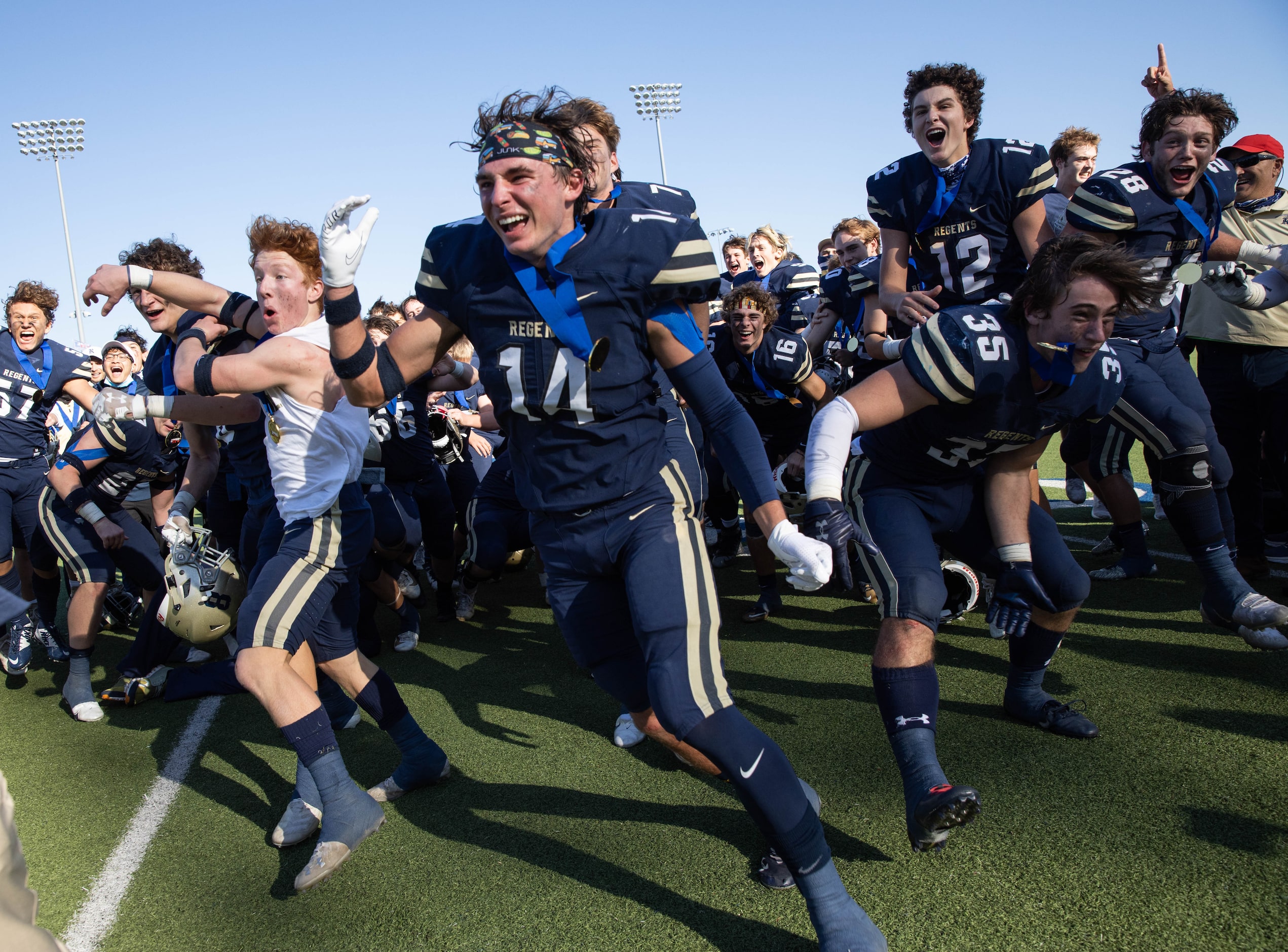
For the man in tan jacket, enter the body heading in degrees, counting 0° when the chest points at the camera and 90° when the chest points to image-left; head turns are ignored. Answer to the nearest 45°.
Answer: approximately 45°

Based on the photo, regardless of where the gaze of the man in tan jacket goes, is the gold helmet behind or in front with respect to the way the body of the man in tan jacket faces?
in front
